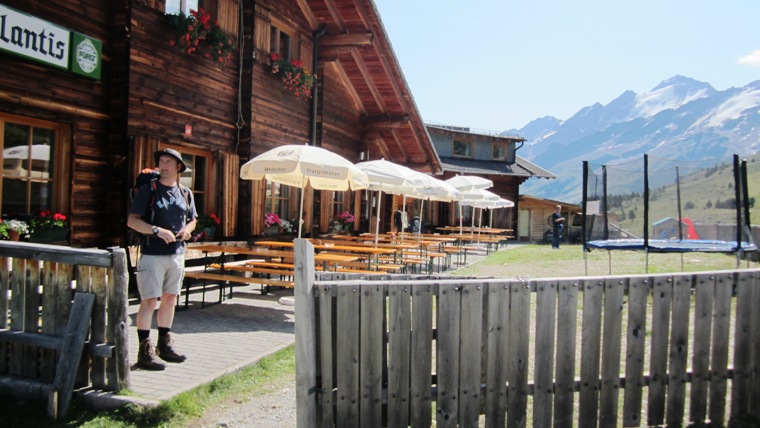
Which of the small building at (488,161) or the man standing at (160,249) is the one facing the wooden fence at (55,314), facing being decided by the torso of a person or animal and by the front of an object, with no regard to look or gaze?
the small building

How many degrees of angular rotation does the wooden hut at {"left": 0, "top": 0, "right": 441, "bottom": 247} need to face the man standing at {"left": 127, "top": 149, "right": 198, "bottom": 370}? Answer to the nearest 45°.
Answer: approximately 45° to its right

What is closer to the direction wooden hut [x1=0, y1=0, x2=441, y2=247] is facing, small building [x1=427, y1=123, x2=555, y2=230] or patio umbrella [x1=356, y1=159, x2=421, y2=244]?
the patio umbrella
